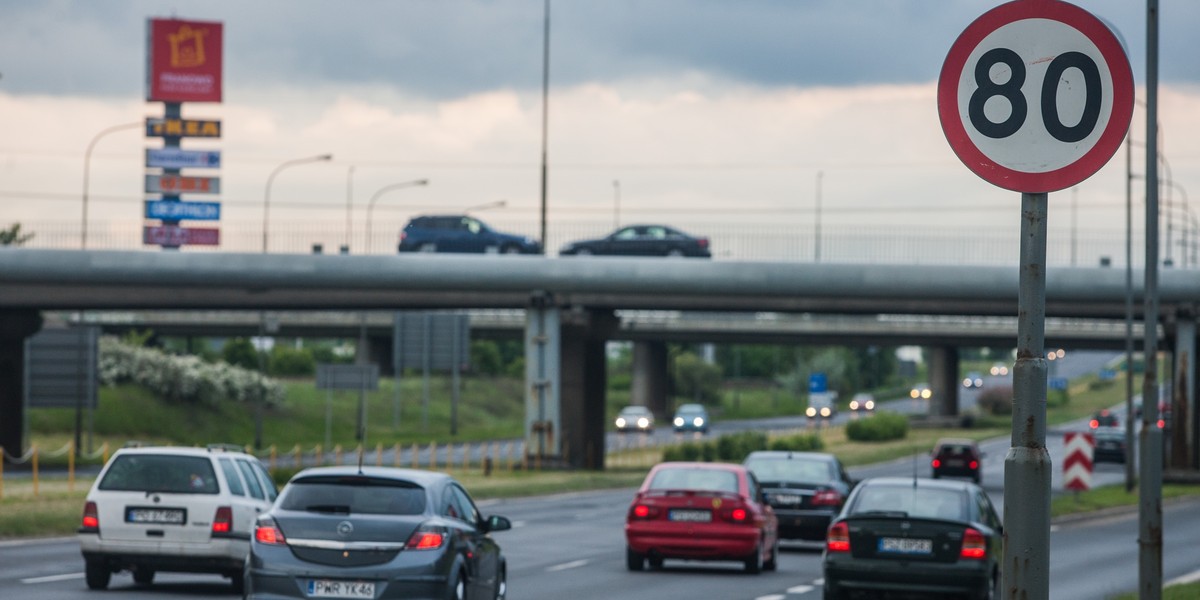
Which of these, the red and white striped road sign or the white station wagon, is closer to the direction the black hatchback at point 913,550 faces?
the red and white striped road sign

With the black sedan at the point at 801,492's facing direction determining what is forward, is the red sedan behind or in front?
behind

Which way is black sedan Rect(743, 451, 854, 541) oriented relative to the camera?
away from the camera

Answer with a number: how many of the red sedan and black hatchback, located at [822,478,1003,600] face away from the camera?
2

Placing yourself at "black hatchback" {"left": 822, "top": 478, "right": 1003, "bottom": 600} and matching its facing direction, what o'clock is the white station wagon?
The white station wagon is roughly at 9 o'clock from the black hatchback.

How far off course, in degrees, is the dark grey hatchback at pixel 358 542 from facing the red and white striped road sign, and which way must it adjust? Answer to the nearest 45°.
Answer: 0° — it already faces it

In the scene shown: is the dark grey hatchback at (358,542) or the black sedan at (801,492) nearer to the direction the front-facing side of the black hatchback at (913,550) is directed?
the black sedan

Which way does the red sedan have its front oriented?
away from the camera

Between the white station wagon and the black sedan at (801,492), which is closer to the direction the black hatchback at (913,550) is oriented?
the black sedan

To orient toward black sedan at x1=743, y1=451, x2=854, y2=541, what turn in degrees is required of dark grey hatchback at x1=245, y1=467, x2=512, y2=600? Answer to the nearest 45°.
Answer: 0° — it already faces it

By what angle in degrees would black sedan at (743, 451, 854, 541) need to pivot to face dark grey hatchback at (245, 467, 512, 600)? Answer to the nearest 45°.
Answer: approximately 180°

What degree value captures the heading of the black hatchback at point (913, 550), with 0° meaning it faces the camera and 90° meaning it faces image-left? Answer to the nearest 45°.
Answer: approximately 180°
